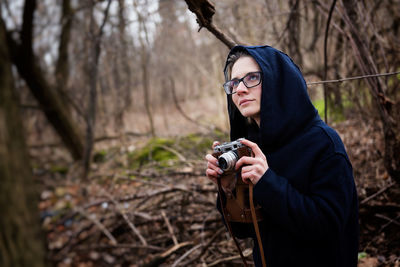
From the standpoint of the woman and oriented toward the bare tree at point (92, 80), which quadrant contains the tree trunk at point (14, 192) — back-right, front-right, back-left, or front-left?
front-left

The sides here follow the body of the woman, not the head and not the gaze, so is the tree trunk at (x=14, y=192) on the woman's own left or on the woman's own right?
on the woman's own right

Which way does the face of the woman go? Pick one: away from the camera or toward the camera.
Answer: toward the camera

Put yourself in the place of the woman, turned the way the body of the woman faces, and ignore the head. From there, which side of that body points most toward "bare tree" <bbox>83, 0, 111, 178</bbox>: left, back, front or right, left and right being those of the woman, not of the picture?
right

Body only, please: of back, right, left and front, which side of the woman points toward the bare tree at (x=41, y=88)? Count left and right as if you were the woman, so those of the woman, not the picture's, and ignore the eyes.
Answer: right

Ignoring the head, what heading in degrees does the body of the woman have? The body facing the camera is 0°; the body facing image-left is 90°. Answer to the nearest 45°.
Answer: approximately 45°
